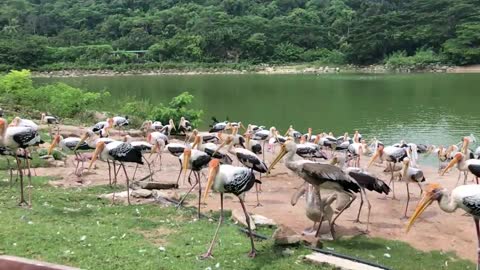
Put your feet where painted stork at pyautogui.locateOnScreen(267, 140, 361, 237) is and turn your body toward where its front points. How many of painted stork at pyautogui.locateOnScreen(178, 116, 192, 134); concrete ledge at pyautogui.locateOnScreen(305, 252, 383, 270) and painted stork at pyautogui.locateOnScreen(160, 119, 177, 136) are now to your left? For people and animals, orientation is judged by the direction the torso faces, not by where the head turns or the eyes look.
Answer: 1

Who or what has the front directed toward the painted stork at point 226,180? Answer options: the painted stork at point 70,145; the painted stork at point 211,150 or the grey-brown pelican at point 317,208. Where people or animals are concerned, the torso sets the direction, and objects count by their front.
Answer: the grey-brown pelican at point 317,208

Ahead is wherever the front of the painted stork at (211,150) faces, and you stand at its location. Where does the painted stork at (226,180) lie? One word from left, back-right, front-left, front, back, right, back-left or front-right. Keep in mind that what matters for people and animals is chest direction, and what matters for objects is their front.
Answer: left

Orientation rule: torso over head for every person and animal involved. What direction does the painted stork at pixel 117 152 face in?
to the viewer's left

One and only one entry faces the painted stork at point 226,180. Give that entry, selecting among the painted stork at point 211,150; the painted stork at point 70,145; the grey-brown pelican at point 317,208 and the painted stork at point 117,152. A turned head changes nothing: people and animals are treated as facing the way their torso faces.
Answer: the grey-brown pelican at point 317,208

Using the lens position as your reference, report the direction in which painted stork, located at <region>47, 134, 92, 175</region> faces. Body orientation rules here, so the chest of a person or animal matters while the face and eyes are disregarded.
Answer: facing to the left of the viewer

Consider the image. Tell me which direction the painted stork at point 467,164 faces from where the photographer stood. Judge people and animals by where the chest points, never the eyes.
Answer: facing to the left of the viewer

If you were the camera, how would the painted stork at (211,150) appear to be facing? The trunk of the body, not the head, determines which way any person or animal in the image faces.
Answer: facing to the left of the viewer

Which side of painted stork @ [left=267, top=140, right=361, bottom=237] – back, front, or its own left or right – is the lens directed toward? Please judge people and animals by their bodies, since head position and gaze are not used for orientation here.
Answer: left

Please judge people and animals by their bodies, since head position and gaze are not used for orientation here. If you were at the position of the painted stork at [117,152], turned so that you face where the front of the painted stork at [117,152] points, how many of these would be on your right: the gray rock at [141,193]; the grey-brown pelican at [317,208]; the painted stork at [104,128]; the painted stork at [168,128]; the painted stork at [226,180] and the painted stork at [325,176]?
2

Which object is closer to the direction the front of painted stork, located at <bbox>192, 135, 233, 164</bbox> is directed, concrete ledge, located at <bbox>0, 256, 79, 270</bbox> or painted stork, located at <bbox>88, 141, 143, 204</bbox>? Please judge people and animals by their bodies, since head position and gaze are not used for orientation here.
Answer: the painted stork

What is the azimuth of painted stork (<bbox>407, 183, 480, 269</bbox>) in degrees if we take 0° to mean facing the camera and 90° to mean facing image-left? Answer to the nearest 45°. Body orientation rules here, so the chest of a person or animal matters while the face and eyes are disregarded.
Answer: approximately 90°

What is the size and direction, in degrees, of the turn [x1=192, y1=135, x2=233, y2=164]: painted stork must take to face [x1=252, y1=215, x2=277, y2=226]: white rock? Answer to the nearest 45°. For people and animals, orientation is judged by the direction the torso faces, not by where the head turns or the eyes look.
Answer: approximately 90° to its left
